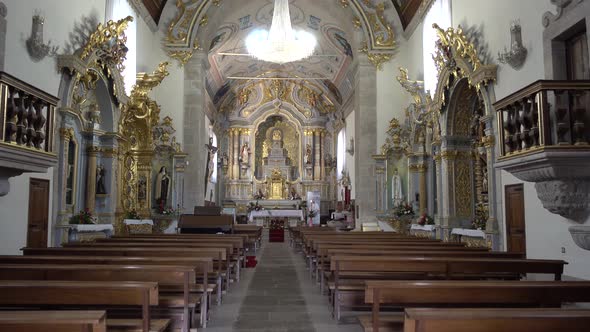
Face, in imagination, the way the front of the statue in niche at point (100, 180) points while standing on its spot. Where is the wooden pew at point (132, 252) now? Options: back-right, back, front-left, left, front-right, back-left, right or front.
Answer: front-right

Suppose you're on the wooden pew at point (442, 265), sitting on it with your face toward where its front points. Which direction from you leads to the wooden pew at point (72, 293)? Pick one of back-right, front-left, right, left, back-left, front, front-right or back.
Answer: back-left

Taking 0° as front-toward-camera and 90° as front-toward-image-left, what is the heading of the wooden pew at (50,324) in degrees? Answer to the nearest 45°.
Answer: approximately 180°

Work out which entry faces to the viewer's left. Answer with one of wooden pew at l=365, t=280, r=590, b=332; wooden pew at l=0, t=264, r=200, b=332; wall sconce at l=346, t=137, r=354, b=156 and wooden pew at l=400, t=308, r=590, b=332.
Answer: the wall sconce

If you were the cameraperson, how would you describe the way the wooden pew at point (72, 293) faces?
facing away from the viewer

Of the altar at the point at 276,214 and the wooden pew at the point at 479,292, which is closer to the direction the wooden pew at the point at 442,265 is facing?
the altar

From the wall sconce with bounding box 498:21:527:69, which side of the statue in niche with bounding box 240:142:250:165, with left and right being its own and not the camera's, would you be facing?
front

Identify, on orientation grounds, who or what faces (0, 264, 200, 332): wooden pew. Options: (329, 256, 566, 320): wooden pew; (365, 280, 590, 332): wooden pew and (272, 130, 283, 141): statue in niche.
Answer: the statue in niche

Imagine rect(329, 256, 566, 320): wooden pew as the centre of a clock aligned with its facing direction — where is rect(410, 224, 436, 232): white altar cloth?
The white altar cloth is roughly at 12 o'clock from the wooden pew.

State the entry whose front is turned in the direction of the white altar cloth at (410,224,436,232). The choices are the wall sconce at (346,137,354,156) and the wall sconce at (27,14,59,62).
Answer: the wall sconce at (27,14,59,62)

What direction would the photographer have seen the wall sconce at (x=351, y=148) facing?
facing to the left of the viewer

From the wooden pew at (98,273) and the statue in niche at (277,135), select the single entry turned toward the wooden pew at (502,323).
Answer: the statue in niche

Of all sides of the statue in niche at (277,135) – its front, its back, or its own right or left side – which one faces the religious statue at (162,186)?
front

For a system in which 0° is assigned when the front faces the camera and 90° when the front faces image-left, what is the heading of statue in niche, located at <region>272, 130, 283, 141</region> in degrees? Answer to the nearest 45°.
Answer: approximately 0°

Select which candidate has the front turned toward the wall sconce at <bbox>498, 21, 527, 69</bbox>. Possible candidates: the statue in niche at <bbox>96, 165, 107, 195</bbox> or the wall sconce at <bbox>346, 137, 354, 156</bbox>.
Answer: the statue in niche

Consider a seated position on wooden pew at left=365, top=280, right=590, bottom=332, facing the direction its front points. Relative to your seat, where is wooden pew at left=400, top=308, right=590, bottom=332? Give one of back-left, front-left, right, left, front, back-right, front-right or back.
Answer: back

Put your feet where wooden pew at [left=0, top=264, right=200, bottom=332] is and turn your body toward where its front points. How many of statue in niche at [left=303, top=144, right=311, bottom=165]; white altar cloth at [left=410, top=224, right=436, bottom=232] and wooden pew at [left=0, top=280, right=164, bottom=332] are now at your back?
1

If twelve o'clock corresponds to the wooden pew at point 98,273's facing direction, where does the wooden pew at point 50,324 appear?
the wooden pew at point 50,324 is roughly at 6 o'clock from the wooden pew at point 98,273.

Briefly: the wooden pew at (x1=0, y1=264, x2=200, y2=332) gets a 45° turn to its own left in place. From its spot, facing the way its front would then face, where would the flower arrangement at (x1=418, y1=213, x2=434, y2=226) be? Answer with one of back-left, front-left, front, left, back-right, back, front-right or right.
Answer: right
